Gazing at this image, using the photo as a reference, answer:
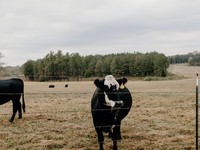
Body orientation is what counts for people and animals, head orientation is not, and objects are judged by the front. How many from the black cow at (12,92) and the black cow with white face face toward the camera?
1

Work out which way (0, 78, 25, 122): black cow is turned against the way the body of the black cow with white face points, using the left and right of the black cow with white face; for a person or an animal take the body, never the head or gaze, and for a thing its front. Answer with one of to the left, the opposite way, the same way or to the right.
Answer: to the right

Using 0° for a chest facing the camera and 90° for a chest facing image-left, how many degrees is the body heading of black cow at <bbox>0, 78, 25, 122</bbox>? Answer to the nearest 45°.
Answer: approximately 90°

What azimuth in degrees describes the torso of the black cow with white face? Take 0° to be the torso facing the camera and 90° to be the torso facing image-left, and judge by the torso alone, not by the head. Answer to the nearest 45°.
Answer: approximately 0°

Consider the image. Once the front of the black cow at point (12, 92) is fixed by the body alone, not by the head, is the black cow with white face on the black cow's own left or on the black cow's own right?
on the black cow's own left

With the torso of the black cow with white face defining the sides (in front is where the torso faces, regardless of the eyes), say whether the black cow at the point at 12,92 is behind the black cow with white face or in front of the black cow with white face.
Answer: behind
